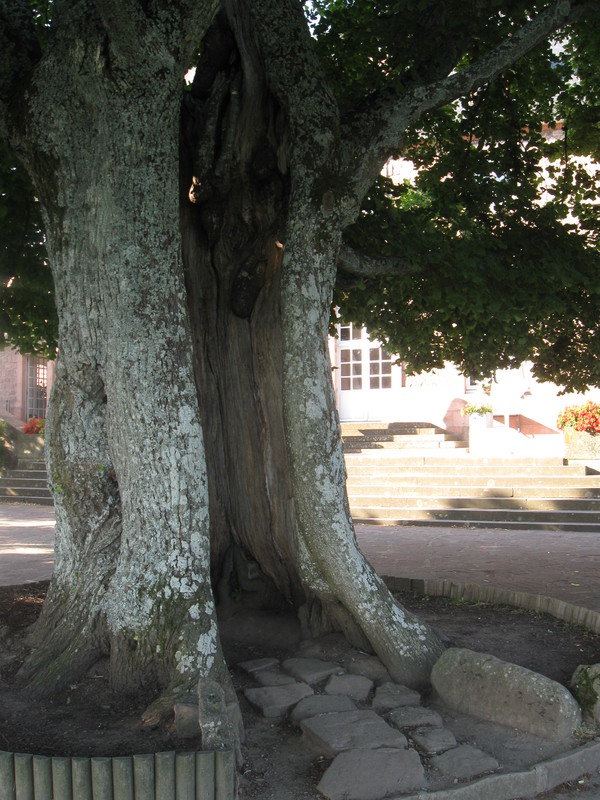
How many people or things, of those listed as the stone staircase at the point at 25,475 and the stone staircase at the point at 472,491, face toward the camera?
2

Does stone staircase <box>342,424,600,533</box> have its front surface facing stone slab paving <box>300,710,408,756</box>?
yes

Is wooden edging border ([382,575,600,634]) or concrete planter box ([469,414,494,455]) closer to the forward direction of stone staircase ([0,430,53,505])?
the wooden edging border

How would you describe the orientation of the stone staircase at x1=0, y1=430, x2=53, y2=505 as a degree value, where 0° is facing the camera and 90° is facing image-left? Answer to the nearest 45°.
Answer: approximately 0°

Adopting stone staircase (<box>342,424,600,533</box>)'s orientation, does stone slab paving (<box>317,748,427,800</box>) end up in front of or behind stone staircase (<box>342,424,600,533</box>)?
in front

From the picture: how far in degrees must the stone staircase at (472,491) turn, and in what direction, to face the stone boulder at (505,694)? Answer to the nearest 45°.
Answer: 0° — it already faces it

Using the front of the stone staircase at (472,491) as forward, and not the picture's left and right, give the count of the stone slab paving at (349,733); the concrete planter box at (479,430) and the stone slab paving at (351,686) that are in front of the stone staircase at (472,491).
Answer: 2

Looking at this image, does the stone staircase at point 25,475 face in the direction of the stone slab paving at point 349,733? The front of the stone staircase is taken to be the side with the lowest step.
yes

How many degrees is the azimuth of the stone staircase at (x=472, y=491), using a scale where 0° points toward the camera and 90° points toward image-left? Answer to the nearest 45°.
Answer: approximately 0°

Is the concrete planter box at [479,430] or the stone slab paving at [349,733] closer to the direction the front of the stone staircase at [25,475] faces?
the stone slab paving

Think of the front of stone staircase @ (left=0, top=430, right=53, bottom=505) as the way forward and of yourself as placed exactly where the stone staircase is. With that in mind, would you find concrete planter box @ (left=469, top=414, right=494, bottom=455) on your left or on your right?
on your left

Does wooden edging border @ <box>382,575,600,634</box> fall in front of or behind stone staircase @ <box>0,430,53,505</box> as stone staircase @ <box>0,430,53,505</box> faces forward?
in front

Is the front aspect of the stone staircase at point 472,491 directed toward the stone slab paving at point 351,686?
yes

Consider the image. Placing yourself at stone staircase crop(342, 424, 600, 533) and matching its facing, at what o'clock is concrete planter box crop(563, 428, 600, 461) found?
The concrete planter box is roughly at 8 o'clock from the stone staircase.

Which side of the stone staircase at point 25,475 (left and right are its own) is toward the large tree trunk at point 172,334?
front

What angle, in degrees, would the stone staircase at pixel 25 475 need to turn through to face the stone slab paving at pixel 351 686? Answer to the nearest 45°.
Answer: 0° — it already faces it

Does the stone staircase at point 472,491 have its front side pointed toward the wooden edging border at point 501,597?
yes
